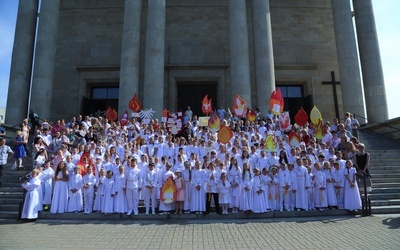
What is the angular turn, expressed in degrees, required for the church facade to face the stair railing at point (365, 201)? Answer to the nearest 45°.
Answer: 0° — it already faces it

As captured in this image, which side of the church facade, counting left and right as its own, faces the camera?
front

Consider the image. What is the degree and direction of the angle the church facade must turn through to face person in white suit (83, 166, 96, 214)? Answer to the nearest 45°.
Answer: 0° — it already faces them

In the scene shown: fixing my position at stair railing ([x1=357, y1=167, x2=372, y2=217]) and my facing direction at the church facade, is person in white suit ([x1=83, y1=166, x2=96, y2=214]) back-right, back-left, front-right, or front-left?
front-left

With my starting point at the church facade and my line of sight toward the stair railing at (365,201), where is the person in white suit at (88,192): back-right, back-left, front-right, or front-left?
front-right

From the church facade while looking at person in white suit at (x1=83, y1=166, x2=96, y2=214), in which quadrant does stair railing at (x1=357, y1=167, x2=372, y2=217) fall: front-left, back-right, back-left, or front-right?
front-left

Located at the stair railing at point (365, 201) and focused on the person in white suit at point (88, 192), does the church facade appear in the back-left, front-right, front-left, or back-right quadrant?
front-right
